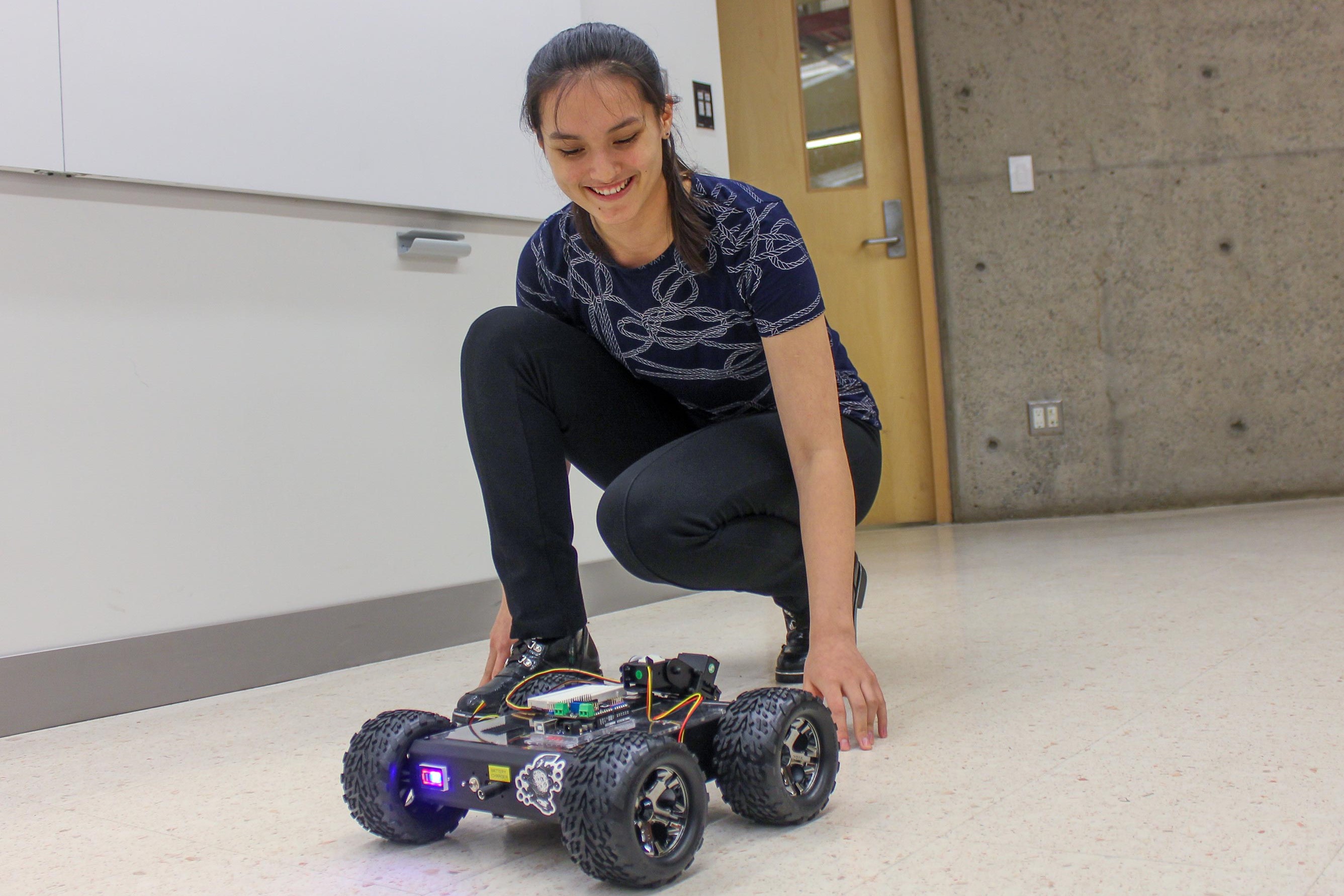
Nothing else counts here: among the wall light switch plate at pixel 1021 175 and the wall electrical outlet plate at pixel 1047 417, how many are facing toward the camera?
2

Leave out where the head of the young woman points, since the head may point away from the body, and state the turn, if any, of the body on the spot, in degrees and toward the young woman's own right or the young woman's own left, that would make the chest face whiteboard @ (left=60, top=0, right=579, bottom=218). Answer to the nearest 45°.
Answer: approximately 90° to the young woman's own right

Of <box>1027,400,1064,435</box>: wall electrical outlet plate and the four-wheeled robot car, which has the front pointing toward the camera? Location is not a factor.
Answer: the wall electrical outlet plate

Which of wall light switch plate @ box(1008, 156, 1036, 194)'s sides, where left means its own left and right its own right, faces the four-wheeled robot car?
front

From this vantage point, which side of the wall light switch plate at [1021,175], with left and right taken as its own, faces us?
front

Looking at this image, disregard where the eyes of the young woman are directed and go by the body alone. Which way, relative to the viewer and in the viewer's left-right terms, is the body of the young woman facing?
facing the viewer and to the left of the viewer
